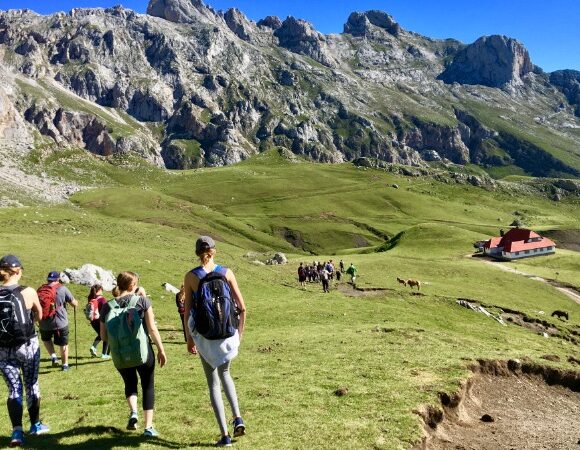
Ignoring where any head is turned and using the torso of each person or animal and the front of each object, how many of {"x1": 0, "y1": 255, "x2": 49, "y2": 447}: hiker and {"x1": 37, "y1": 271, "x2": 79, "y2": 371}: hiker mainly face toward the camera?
0

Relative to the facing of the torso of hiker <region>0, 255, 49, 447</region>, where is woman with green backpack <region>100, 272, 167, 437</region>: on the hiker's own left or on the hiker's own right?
on the hiker's own right

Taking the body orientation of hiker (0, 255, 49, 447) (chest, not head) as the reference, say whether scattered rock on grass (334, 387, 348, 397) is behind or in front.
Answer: in front

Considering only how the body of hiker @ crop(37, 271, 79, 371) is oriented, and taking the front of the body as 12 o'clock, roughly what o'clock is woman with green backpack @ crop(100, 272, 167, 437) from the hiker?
The woman with green backpack is roughly at 4 o'clock from the hiker.

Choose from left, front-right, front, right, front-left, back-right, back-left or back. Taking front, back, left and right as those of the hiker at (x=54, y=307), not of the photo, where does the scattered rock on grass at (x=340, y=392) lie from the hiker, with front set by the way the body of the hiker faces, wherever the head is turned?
right

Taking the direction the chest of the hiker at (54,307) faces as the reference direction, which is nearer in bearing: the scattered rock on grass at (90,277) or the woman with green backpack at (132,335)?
the scattered rock on grass

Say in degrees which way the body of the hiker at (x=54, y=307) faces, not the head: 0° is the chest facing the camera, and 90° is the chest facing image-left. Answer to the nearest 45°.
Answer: approximately 225°

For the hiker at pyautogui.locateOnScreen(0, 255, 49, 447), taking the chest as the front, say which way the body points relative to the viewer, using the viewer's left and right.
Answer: facing away from the viewer and to the right of the viewer

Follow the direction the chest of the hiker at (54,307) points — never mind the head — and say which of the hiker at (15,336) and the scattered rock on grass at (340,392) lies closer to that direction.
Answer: the scattered rock on grass
